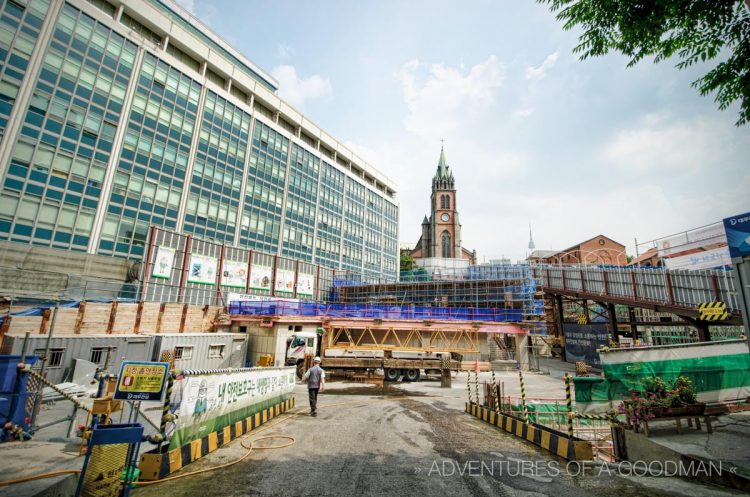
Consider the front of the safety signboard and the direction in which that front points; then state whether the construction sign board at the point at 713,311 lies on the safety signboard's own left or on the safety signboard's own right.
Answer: on the safety signboard's own left

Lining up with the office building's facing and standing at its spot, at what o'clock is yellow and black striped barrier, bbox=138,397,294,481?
The yellow and black striped barrier is roughly at 1 o'clock from the office building.

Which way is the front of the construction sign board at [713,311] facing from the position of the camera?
facing the viewer

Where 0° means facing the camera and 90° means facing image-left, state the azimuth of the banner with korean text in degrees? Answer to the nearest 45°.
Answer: approximately 315°

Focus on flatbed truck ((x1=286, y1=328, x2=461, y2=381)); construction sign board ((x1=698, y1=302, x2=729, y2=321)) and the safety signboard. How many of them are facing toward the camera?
2

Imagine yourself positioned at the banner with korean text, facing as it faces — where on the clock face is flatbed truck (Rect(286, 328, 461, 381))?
The flatbed truck is roughly at 9 o'clock from the banner with korean text.

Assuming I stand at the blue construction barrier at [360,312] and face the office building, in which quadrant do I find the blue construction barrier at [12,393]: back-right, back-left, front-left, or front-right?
front-left

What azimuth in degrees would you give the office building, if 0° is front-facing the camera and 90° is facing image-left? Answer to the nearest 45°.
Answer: approximately 315°

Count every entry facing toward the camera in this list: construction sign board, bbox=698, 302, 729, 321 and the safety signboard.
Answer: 2

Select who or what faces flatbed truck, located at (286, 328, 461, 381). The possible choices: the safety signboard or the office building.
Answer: the office building

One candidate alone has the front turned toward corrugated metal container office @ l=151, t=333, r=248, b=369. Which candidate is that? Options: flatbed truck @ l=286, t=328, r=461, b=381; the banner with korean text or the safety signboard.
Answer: the flatbed truck

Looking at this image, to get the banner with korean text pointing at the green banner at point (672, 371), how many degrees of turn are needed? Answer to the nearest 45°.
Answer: approximately 45° to its left

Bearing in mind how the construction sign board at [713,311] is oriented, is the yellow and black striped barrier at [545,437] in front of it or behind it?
in front

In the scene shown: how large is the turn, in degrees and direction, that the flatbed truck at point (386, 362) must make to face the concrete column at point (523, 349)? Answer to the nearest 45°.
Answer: approximately 135° to its right

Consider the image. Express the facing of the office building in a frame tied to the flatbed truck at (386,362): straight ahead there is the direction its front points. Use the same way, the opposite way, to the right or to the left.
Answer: the opposite way

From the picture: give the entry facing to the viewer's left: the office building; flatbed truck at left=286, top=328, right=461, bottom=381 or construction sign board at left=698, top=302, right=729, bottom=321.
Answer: the flatbed truck

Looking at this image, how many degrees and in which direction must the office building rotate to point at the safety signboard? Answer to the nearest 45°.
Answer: approximately 45° to its right

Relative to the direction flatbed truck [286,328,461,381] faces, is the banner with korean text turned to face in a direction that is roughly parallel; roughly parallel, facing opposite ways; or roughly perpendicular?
roughly parallel, facing opposite ways

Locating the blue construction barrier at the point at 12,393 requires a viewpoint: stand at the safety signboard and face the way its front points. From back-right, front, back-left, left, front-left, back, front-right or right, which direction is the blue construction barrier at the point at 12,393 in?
back-right

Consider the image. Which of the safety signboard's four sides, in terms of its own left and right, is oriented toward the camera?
front

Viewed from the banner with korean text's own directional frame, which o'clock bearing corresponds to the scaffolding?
The scaffolding is roughly at 9 o'clock from the banner with korean text.

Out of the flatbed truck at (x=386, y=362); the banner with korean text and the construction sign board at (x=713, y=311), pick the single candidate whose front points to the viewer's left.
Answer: the flatbed truck

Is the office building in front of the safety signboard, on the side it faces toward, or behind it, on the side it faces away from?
behind
